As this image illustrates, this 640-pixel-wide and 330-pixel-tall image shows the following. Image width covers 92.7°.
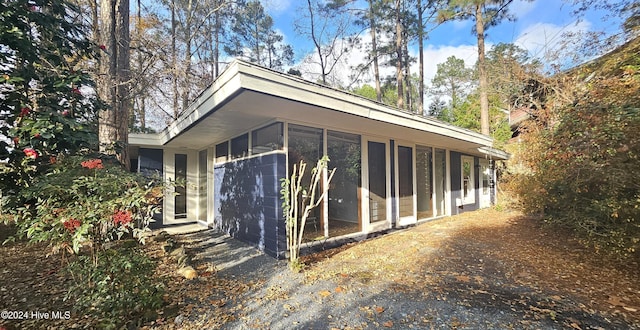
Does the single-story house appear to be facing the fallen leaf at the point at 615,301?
yes

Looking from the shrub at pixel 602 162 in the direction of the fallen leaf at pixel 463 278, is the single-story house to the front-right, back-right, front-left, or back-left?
front-right

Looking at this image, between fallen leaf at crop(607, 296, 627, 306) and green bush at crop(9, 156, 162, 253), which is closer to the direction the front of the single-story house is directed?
the fallen leaf

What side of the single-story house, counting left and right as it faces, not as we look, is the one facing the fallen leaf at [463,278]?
front

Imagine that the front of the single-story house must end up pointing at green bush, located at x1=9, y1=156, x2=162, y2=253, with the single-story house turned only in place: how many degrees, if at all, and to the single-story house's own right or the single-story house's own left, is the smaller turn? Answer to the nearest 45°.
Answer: approximately 90° to the single-story house's own right

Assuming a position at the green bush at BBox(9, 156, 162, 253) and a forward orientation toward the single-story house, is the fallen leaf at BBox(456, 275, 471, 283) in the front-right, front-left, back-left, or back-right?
front-right

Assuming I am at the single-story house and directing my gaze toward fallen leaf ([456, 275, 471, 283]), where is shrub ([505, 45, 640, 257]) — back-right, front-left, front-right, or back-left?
front-left

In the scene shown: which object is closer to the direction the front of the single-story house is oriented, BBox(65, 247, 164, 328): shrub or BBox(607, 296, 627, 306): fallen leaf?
the fallen leaf

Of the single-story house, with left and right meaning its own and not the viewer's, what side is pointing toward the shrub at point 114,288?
right
